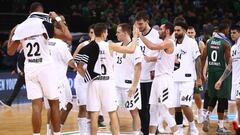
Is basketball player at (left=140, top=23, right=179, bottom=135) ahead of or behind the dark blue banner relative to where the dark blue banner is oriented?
ahead

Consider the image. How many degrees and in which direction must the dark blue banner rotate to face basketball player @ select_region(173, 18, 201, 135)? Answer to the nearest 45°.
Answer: approximately 45° to its left

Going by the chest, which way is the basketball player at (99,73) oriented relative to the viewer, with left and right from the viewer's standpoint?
facing away from the viewer

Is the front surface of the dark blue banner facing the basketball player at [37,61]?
yes

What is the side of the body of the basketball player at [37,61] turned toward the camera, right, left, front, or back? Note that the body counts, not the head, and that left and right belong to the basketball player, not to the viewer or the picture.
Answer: back

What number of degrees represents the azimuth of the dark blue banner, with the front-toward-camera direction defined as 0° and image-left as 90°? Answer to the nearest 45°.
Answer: approximately 0°
